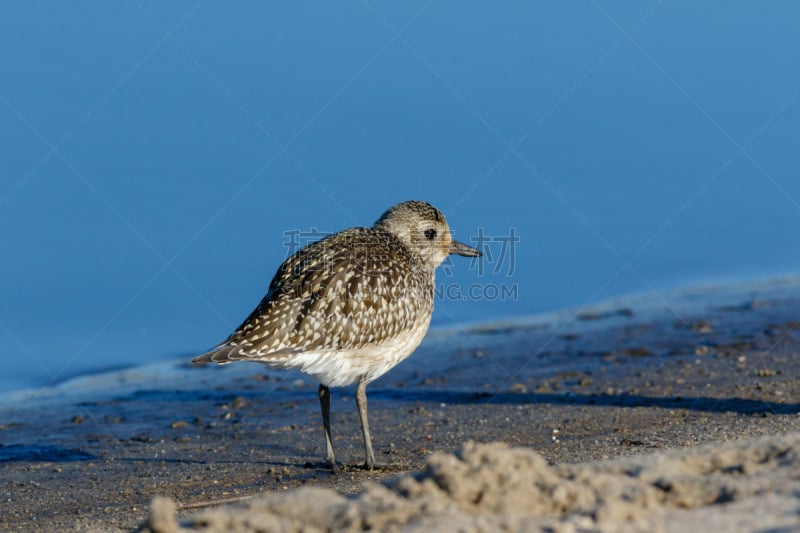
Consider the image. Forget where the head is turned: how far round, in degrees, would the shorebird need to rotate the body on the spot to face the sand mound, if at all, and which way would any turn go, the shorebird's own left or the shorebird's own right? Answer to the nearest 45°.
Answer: approximately 90° to the shorebird's own right

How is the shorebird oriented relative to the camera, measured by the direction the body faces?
to the viewer's right
